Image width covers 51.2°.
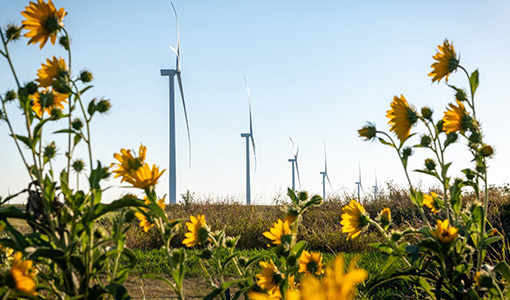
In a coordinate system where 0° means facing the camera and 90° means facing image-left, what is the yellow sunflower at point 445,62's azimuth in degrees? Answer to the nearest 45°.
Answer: approximately 90°

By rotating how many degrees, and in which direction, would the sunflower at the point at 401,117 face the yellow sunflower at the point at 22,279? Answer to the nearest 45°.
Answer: approximately 45° to its left

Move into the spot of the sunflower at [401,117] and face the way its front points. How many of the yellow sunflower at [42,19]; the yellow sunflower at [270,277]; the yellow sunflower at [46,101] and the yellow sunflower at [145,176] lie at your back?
0

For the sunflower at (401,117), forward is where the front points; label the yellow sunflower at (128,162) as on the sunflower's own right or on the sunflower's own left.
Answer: on the sunflower's own left

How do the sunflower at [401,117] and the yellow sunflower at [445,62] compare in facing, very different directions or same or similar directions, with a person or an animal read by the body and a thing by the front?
same or similar directions

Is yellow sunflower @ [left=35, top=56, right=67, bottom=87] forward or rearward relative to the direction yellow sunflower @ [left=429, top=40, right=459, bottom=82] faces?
forward

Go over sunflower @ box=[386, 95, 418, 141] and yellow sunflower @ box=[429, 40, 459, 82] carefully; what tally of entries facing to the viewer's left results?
2

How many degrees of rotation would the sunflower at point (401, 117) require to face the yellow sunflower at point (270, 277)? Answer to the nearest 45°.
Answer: approximately 45° to its left

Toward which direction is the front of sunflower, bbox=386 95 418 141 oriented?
to the viewer's left

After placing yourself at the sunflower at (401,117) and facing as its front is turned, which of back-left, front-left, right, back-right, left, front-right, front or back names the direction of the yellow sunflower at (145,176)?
front-left
